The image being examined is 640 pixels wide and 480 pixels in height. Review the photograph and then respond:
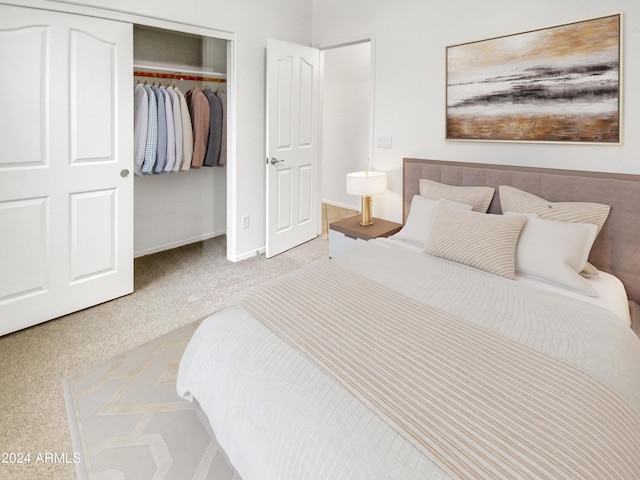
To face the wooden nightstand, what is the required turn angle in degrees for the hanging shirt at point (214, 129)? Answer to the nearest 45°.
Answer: approximately 135° to its left

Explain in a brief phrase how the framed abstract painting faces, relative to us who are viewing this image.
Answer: facing the viewer and to the left of the viewer

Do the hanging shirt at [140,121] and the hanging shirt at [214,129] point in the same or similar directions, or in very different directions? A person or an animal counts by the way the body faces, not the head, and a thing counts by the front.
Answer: same or similar directions

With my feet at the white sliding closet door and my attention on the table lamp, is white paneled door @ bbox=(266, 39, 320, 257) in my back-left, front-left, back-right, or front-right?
front-left

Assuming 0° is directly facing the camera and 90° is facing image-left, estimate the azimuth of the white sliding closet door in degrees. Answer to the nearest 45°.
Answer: approximately 315°

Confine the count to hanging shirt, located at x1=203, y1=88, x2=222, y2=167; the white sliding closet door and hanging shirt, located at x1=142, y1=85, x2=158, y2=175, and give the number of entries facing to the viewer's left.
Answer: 2

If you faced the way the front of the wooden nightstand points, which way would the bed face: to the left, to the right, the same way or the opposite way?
the same way

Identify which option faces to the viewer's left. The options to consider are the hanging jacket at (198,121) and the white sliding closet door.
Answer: the hanging jacket

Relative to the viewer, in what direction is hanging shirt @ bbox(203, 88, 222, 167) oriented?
to the viewer's left

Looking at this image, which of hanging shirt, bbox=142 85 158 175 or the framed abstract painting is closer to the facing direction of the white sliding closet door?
the framed abstract painting

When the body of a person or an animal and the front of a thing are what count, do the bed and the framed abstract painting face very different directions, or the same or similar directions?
same or similar directions

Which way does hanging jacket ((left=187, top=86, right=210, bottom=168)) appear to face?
to the viewer's left

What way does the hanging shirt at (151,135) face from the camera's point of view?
to the viewer's left

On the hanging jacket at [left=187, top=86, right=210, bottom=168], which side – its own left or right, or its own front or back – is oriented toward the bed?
left
